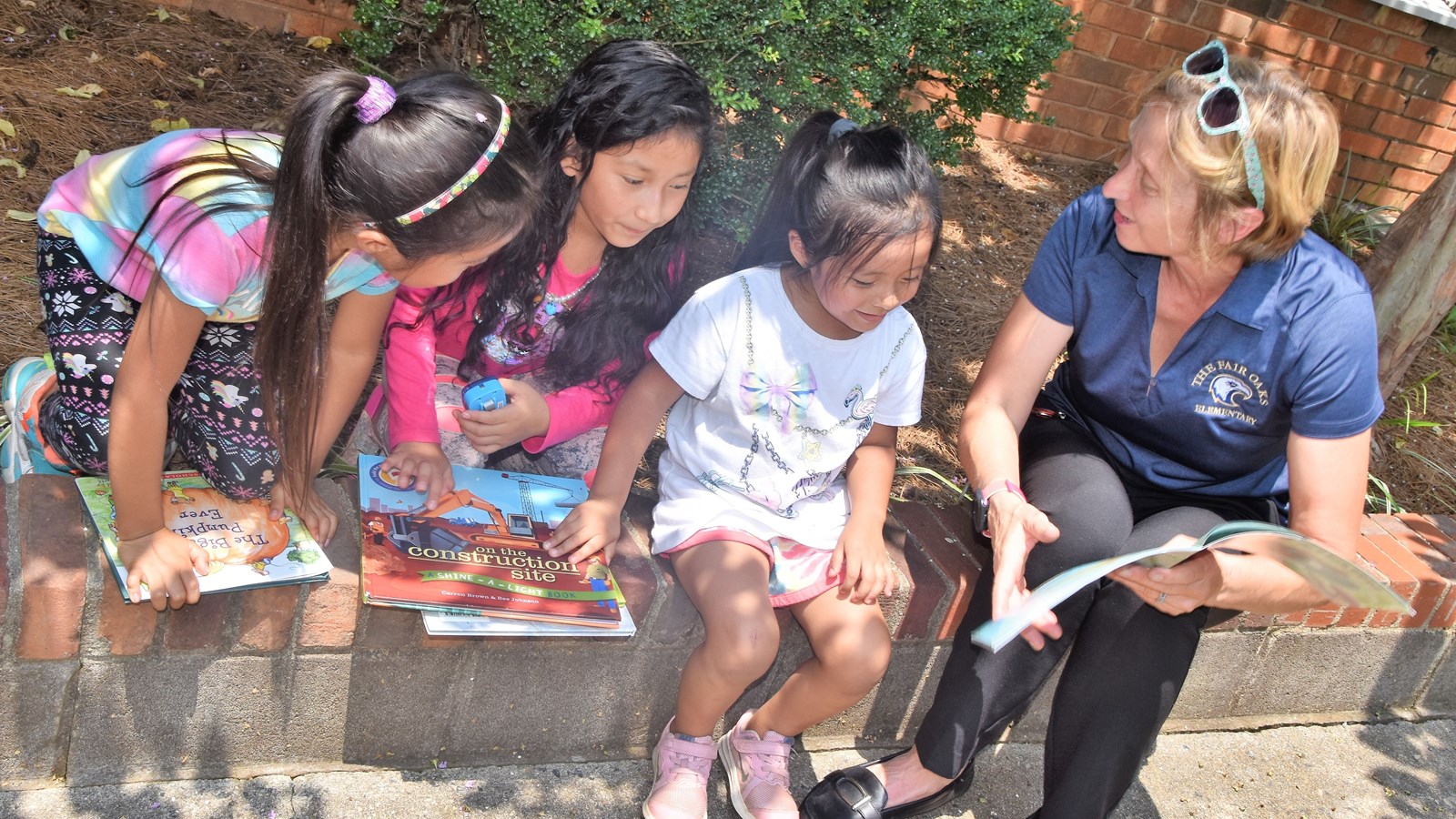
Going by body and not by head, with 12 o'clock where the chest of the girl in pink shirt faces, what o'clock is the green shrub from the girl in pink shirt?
The green shrub is roughly at 7 o'clock from the girl in pink shirt.

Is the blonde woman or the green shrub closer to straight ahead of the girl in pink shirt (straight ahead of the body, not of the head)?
the blonde woman

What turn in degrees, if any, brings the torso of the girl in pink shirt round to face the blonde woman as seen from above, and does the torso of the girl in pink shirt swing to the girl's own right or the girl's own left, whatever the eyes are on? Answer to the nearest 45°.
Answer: approximately 90° to the girl's own left

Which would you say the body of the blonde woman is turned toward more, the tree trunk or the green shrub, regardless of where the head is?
the green shrub

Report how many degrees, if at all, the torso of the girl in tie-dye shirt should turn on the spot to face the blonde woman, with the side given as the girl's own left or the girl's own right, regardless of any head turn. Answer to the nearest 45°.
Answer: approximately 45° to the girl's own left

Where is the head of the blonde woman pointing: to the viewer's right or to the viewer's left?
to the viewer's left

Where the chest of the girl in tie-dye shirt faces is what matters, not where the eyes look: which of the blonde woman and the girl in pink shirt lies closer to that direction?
the blonde woman

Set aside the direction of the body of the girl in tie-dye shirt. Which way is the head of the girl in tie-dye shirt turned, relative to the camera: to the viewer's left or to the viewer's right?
to the viewer's right

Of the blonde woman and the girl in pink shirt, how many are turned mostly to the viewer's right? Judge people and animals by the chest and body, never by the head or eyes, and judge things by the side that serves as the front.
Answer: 0

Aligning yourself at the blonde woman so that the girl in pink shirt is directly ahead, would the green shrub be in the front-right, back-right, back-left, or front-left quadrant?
front-right

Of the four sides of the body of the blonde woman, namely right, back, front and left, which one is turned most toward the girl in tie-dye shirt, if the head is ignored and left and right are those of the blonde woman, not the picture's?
front

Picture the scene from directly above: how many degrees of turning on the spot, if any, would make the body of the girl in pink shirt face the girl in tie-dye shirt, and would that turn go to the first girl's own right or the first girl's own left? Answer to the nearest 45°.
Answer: approximately 45° to the first girl's own right

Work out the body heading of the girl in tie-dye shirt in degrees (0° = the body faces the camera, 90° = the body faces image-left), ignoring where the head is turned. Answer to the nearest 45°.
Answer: approximately 315°

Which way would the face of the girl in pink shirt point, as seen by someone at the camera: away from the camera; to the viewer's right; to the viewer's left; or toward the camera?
toward the camera

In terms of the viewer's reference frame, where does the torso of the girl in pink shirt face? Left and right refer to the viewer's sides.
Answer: facing the viewer

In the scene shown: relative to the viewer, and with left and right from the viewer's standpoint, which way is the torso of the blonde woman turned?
facing the viewer and to the left of the viewer

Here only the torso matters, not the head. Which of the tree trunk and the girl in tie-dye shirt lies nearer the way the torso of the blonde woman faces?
the girl in tie-dye shirt

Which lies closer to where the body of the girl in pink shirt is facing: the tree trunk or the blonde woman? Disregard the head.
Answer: the blonde woman

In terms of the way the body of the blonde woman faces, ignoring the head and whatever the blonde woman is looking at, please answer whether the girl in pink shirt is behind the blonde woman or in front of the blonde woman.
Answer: in front
